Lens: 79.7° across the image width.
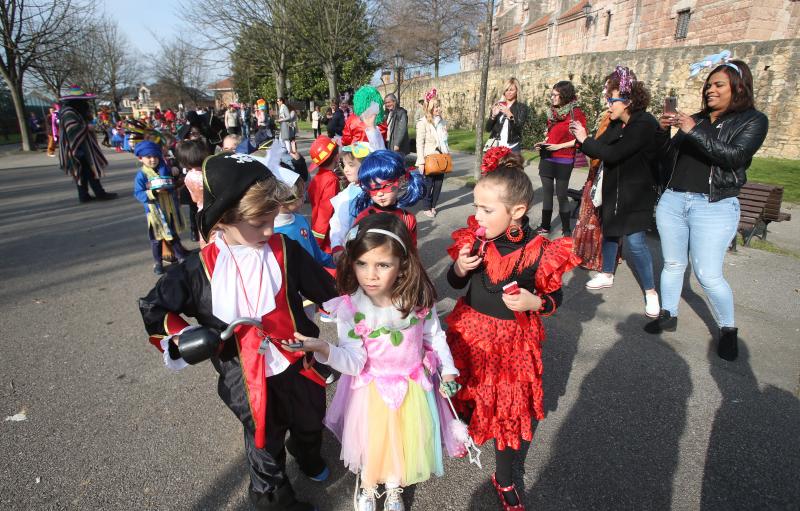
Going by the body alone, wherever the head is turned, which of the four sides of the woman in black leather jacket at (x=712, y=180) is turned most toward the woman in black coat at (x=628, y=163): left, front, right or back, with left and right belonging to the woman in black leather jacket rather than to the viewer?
right

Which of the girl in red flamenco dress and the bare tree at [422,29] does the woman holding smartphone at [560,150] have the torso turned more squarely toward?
the girl in red flamenco dress

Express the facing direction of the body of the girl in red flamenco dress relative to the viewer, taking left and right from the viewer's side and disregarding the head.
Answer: facing the viewer and to the left of the viewer

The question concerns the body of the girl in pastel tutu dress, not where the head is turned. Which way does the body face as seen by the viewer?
toward the camera

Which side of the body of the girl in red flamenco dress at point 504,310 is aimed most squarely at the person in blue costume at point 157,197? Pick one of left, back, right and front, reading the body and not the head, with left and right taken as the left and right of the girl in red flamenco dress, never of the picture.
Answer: right

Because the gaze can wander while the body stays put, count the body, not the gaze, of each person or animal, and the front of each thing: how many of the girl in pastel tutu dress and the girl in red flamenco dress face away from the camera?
0

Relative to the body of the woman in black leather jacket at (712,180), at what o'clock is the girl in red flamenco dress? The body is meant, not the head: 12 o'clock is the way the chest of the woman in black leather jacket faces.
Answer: The girl in red flamenco dress is roughly at 11 o'clock from the woman in black leather jacket.

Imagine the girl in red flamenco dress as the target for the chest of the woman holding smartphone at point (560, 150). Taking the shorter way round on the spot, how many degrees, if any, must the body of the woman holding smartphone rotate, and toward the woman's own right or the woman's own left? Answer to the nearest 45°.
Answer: approximately 45° to the woman's own left

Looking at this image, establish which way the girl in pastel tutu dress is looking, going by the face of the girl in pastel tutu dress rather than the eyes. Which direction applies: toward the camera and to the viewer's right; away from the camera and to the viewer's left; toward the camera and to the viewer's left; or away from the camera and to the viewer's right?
toward the camera and to the viewer's left

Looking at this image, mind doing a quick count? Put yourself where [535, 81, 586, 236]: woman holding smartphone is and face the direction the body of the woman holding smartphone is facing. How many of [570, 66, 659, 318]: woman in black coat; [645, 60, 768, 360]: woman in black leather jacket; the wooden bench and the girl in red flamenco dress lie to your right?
0

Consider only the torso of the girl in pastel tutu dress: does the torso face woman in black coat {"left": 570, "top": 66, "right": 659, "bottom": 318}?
no

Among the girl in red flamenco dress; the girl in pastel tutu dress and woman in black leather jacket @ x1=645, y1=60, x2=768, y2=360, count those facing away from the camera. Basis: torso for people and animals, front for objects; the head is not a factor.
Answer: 0

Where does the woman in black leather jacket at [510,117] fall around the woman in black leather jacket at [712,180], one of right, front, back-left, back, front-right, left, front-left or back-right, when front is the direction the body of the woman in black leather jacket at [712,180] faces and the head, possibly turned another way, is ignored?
right

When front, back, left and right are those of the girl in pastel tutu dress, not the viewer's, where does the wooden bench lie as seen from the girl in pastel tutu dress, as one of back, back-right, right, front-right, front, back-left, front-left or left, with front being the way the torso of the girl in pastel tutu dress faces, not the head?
back-left

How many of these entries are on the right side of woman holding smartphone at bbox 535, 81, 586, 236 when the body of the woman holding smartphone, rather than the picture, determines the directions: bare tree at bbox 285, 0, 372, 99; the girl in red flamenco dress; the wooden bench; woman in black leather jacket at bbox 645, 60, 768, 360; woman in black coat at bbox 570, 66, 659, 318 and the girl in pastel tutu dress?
1
